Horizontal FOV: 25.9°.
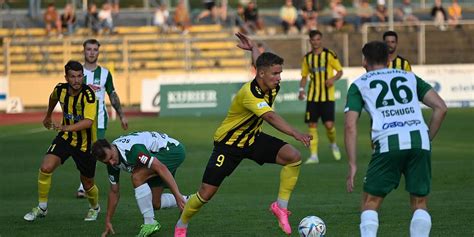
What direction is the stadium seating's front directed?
toward the camera

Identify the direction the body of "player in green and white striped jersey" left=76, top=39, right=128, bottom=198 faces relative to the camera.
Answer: toward the camera

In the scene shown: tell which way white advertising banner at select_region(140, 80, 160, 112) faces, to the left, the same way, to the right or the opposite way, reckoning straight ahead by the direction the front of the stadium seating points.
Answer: the same way

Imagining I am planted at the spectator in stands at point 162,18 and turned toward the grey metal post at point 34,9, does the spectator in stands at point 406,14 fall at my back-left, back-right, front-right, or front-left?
back-right

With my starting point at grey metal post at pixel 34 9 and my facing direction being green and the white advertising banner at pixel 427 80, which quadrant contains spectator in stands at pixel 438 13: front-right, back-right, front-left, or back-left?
front-left

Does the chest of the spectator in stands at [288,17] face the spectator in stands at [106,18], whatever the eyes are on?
no

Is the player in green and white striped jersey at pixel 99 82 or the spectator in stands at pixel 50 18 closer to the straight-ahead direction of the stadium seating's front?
the player in green and white striped jersey

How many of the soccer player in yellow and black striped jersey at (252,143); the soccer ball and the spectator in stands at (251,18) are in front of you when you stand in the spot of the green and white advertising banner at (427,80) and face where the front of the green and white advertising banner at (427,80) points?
2

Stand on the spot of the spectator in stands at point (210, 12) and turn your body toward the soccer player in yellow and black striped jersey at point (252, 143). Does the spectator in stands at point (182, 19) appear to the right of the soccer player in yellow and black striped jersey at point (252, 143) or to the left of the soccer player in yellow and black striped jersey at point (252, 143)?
right

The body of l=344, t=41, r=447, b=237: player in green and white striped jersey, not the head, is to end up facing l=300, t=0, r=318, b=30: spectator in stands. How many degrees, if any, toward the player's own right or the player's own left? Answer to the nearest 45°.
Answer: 0° — they already face them

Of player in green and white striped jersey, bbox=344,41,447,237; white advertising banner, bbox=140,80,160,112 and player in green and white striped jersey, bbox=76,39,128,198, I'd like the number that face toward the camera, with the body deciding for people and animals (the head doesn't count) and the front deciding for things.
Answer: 2

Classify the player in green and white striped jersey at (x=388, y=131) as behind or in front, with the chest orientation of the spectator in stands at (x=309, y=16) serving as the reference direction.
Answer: in front

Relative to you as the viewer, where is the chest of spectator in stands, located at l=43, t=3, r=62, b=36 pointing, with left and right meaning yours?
facing the viewer

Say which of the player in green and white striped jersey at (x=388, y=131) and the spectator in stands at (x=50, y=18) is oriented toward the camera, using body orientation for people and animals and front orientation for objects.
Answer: the spectator in stands

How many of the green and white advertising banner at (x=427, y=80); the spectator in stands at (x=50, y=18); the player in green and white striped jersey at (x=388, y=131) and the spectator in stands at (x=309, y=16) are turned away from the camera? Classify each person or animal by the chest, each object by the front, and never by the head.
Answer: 1

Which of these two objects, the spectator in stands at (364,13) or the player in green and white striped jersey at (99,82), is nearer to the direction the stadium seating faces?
the player in green and white striped jersey

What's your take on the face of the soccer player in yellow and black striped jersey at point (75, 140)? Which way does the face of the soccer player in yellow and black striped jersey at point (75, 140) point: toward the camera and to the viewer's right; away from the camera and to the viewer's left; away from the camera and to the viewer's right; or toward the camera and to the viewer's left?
toward the camera and to the viewer's right

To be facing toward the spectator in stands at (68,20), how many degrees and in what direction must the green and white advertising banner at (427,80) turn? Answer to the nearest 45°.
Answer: approximately 135° to its right

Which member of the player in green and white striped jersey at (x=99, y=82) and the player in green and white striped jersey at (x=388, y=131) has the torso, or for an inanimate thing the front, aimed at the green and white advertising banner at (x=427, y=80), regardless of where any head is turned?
the player in green and white striped jersey at (x=388, y=131)

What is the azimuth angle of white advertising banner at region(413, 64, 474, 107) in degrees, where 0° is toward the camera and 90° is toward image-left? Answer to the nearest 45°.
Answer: approximately 0°

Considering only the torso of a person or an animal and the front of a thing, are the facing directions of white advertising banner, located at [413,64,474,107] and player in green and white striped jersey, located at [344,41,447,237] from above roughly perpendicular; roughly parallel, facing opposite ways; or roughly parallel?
roughly parallel, facing opposite ways

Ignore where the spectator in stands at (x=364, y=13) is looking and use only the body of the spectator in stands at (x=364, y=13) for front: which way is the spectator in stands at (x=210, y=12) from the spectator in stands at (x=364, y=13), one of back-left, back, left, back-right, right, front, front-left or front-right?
front-right
